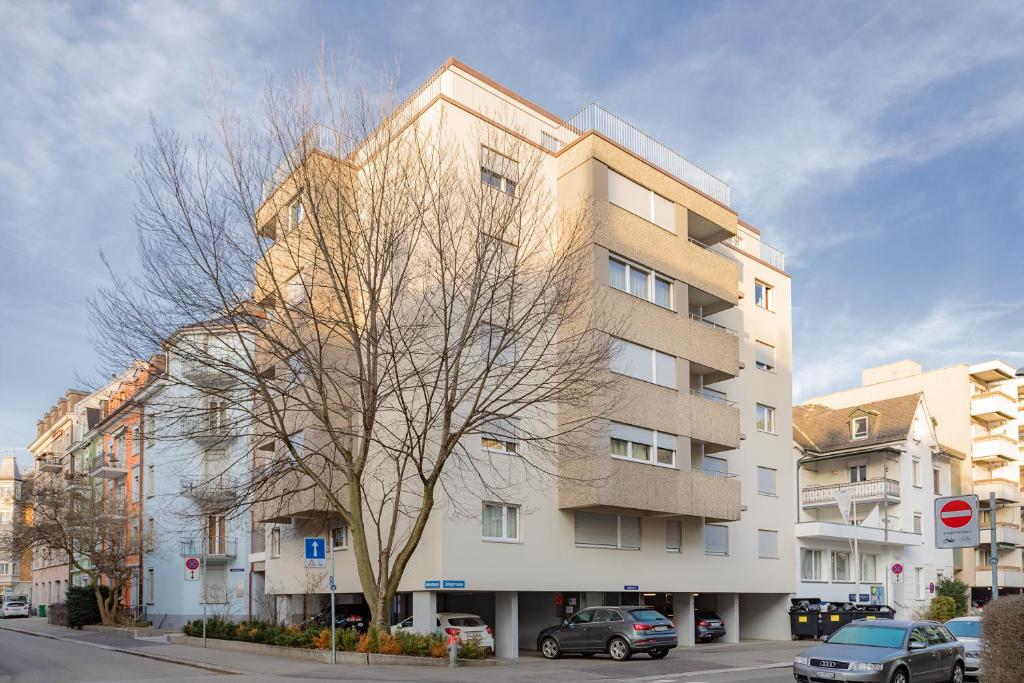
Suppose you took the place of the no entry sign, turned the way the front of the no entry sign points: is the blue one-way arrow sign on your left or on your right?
on your right

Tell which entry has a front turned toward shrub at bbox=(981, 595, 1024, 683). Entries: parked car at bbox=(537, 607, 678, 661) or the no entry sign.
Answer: the no entry sign

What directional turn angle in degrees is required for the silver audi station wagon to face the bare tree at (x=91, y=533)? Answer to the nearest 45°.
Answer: approximately 90° to its right

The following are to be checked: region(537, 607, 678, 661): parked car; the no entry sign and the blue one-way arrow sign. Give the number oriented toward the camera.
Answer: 2

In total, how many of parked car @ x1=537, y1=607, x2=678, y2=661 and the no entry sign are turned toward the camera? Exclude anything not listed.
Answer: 1
